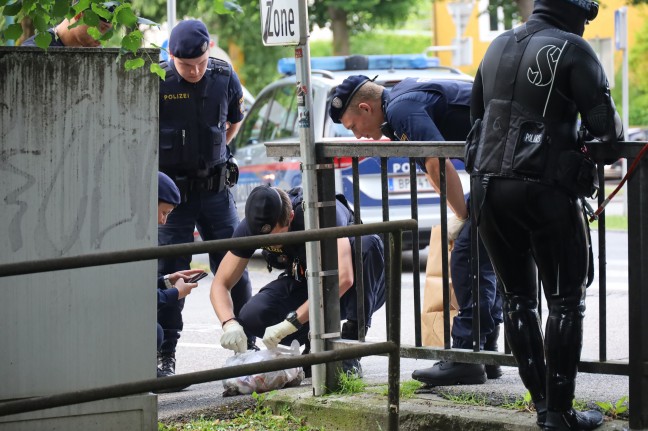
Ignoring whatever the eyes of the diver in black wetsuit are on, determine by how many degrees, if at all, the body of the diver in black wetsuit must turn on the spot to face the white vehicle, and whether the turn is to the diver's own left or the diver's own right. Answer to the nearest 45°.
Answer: approximately 45° to the diver's own left

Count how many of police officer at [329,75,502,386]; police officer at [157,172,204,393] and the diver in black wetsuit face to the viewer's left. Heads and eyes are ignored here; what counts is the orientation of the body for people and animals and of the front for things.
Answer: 1

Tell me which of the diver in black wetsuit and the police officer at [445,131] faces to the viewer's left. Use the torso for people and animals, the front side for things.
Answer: the police officer

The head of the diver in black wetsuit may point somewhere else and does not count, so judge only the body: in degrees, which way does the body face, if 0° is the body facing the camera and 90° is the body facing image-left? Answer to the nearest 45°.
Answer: approximately 225°

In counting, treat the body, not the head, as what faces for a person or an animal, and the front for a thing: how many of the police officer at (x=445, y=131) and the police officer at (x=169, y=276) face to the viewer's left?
1

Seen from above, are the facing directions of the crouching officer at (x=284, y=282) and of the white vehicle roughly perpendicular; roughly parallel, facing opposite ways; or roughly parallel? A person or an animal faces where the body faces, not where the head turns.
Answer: roughly perpendicular

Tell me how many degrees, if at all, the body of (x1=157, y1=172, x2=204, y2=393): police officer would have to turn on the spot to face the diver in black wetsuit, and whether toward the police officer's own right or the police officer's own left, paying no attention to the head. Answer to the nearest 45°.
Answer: approximately 45° to the police officer's own right

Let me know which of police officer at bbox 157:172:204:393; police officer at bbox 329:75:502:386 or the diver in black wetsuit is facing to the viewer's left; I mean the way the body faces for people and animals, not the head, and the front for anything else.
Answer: police officer at bbox 329:75:502:386

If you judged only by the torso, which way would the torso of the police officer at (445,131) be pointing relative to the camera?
to the viewer's left

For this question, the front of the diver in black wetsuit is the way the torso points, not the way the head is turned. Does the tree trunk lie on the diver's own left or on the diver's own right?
on the diver's own left

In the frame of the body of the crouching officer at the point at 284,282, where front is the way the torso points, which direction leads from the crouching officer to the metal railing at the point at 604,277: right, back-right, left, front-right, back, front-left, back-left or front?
left

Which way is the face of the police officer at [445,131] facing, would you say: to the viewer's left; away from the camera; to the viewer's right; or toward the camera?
to the viewer's left

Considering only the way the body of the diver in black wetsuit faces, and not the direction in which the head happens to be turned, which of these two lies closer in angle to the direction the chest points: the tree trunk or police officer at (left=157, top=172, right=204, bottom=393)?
the tree trunk

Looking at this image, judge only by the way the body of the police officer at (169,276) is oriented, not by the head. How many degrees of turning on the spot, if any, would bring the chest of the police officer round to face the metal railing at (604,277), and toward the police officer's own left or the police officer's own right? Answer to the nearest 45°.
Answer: approximately 45° to the police officer's own right

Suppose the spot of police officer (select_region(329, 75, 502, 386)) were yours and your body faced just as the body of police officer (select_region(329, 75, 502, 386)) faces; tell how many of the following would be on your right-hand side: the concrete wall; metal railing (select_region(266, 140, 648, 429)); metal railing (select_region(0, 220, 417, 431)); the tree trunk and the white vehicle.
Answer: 2
